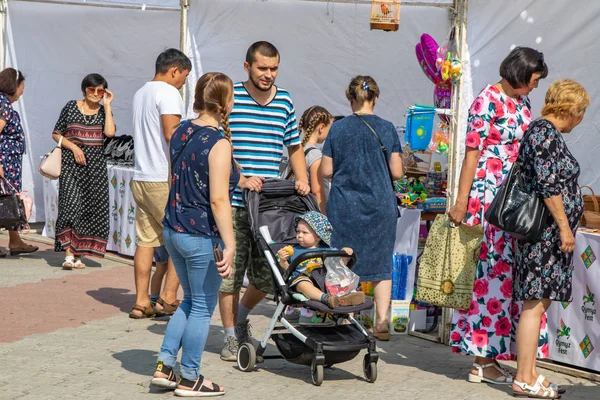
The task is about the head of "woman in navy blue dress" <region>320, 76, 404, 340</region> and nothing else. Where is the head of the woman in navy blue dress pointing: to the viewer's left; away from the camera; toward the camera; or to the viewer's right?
away from the camera

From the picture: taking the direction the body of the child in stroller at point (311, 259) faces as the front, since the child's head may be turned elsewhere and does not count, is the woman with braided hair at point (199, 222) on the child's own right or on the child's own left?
on the child's own right

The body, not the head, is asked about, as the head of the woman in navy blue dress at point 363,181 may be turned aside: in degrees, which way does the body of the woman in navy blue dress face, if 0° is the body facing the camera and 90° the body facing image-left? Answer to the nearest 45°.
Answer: approximately 180°

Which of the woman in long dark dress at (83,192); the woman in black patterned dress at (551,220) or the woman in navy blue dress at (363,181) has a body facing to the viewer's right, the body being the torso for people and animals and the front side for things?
the woman in black patterned dress

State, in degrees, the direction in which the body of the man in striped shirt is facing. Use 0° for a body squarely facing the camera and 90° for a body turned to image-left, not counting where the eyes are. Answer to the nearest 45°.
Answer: approximately 315°

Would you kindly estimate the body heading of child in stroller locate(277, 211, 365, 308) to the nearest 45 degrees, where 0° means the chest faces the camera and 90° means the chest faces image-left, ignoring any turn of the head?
approximately 315°

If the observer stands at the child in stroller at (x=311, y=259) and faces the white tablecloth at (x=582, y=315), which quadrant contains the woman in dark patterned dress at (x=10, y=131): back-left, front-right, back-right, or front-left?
back-left

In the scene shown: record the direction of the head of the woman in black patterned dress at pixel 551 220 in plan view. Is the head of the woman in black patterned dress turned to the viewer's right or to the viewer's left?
to the viewer's right

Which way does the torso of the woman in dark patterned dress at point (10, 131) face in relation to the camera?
to the viewer's right

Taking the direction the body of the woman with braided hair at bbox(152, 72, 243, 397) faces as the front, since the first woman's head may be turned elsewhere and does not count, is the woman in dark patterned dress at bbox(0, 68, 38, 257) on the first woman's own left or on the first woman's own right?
on the first woman's own left

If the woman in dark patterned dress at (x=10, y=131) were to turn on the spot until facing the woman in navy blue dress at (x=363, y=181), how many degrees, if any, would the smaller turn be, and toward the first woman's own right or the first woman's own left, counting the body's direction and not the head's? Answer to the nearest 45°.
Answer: approximately 45° to the first woman's own right

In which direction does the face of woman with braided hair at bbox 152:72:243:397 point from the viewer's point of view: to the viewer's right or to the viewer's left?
to the viewer's right

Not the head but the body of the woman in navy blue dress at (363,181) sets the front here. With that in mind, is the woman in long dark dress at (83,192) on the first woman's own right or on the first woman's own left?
on the first woman's own left

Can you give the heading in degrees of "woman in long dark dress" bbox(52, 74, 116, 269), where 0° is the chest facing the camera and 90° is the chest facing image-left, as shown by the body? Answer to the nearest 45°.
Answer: approximately 0°

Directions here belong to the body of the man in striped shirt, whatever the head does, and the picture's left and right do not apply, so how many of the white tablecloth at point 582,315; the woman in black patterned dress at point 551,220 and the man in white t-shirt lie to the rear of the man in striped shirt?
1

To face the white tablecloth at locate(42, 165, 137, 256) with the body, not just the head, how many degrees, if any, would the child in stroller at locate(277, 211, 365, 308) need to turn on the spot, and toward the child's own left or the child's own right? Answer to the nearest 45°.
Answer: approximately 180°

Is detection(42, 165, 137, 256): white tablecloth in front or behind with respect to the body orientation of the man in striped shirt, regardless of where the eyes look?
behind
